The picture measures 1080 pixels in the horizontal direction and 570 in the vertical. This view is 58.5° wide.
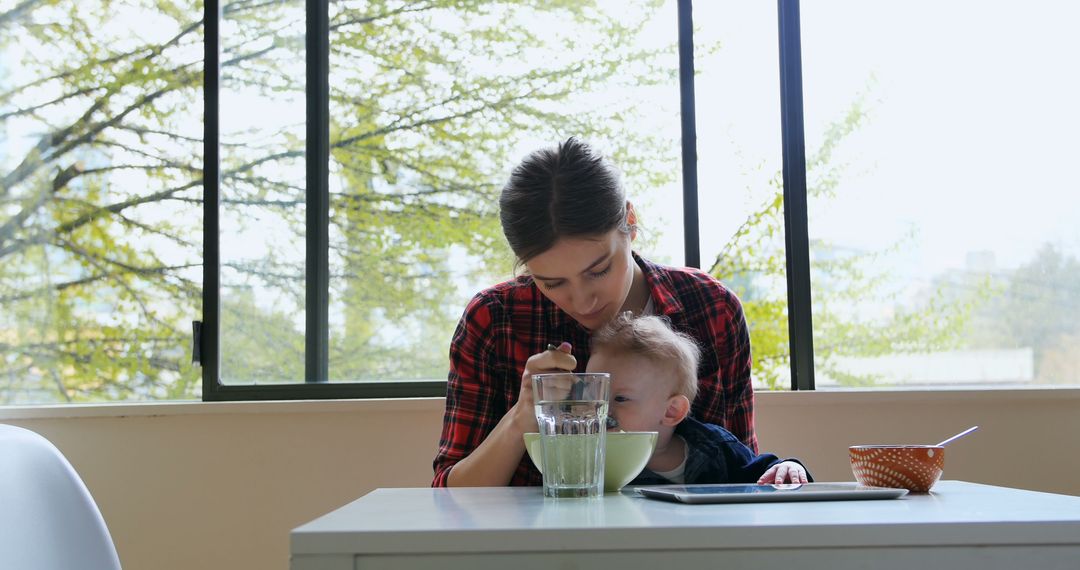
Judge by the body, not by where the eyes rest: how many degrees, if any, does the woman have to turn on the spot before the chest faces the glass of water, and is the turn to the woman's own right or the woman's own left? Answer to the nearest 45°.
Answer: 0° — they already face it

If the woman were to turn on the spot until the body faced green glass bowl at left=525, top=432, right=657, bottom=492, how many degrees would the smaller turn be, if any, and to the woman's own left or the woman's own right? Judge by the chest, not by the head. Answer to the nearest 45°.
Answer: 0° — they already face it

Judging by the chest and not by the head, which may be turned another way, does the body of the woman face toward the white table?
yes

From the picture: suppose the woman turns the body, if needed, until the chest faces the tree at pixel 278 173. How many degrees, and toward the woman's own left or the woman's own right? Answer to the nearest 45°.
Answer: approximately 135° to the woman's own right

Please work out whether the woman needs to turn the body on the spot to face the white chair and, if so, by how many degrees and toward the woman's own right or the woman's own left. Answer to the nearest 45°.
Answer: approximately 45° to the woman's own right

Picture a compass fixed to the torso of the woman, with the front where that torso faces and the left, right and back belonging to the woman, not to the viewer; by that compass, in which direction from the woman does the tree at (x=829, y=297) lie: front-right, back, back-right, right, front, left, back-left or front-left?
back-left

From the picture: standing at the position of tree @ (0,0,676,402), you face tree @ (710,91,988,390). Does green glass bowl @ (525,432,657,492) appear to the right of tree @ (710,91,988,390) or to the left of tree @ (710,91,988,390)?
right

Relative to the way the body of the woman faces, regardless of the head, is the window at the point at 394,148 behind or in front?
behind

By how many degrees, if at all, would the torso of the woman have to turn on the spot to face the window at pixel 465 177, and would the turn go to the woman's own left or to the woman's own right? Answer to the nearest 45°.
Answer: approximately 180°

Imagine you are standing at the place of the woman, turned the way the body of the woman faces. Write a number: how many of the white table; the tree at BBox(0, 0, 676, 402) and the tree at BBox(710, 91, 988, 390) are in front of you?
1

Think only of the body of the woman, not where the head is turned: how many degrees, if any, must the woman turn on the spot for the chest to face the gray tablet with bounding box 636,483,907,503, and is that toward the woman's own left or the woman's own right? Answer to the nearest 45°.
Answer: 0° — they already face it

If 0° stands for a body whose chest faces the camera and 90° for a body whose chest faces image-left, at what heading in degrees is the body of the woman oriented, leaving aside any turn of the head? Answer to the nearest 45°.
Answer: approximately 0°
